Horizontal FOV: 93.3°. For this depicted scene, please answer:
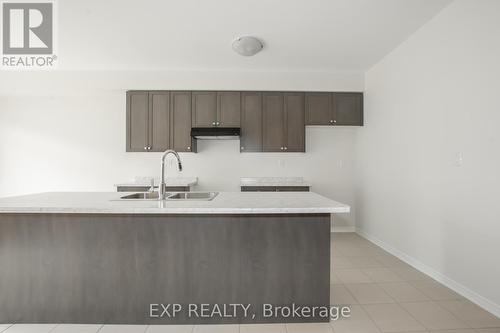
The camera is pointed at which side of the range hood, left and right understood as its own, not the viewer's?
front

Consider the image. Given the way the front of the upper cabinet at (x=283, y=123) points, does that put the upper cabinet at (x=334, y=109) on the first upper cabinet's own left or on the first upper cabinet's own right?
on the first upper cabinet's own left

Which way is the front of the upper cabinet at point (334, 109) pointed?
toward the camera

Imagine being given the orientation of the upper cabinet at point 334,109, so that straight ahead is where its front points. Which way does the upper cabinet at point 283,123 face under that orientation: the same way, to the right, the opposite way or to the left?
the same way

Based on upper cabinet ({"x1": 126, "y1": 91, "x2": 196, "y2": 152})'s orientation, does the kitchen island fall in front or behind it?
in front

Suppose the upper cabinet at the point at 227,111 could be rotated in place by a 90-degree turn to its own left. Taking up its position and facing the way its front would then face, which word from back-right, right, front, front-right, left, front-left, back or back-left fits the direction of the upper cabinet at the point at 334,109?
front

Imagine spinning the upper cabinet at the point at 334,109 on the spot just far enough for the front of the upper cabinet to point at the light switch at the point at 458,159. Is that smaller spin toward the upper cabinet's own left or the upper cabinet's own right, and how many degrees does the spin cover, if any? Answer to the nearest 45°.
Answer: approximately 45° to the upper cabinet's own left

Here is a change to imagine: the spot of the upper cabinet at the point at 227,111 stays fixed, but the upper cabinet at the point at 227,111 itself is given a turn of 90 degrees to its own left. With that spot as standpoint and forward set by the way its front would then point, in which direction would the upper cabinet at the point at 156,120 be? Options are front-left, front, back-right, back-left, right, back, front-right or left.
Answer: back

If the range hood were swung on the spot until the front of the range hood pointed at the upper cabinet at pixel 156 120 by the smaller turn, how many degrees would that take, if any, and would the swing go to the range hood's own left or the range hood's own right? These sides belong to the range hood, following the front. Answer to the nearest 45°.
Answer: approximately 90° to the range hood's own right

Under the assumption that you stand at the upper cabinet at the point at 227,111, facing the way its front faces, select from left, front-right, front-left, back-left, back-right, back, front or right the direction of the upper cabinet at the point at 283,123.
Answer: left

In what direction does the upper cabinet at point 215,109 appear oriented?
toward the camera

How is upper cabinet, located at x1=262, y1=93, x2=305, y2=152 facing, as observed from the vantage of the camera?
facing the viewer

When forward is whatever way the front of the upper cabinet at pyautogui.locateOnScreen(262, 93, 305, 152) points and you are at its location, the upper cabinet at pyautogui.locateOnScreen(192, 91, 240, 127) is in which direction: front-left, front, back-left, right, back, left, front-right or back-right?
right

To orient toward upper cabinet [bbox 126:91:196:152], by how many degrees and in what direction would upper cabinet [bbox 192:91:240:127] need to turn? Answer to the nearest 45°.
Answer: approximately 90° to its right
